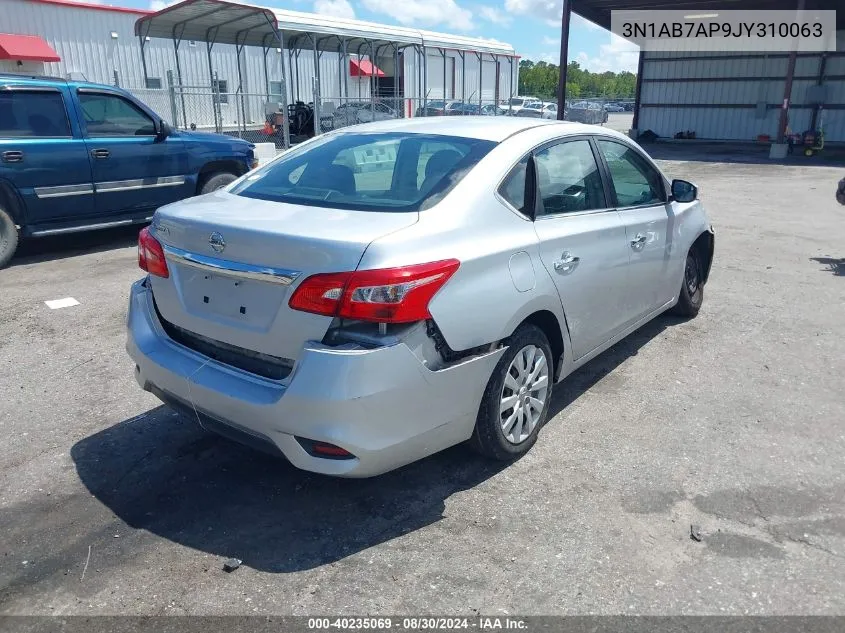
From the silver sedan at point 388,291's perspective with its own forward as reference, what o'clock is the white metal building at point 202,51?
The white metal building is roughly at 10 o'clock from the silver sedan.

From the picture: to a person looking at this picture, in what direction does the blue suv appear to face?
facing away from the viewer and to the right of the viewer

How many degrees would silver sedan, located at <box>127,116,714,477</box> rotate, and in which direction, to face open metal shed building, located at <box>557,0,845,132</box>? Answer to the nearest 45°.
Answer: approximately 45° to its left

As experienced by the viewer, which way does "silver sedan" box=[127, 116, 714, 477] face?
facing away from the viewer and to the right of the viewer

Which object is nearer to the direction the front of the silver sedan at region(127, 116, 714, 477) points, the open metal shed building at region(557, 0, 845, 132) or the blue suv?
the open metal shed building

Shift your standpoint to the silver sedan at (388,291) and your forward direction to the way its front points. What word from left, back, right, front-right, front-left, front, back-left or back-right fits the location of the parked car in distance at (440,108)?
front-left

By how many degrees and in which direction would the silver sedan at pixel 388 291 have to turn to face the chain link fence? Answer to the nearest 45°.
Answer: approximately 45° to its left

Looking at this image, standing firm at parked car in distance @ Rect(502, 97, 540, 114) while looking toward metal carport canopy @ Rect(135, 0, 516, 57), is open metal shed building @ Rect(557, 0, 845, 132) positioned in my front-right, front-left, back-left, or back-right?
front-left

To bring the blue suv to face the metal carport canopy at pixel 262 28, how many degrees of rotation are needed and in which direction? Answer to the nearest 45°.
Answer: approximately 45° to its left

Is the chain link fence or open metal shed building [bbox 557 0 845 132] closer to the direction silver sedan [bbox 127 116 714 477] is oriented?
the open metal shed building

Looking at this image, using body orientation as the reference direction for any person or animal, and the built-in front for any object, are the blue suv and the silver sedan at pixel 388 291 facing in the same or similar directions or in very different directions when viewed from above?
same or similar directions

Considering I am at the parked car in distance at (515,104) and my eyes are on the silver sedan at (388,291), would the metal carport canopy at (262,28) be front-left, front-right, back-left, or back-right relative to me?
front-right

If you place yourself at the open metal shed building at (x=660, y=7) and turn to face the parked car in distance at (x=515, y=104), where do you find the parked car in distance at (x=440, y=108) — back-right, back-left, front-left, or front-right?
front-left
